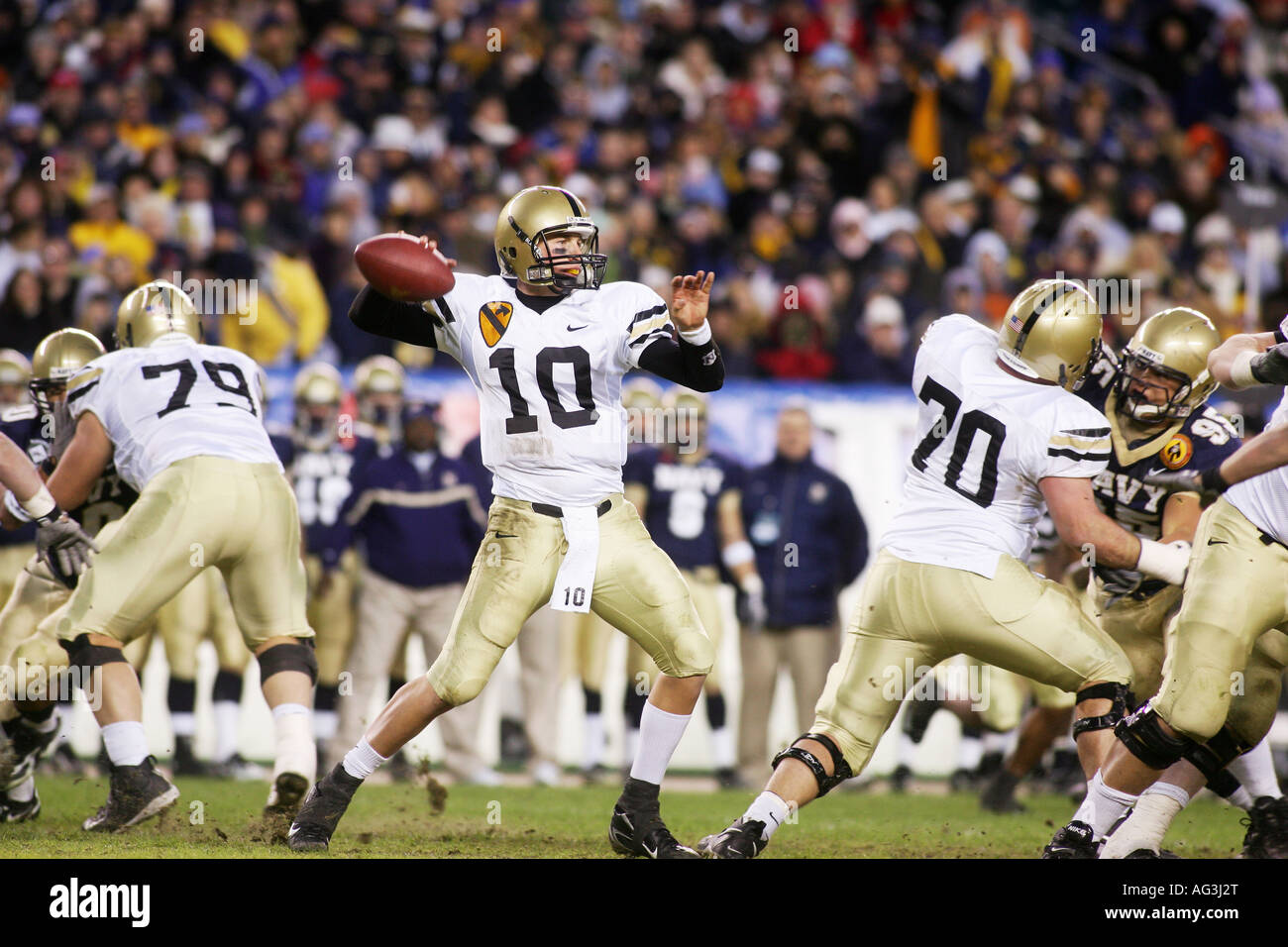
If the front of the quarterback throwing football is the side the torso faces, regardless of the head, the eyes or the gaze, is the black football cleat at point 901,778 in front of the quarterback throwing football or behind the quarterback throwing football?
behind

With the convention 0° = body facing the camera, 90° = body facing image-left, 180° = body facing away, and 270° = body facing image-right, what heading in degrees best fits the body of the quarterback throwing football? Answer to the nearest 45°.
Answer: approximately 0°
